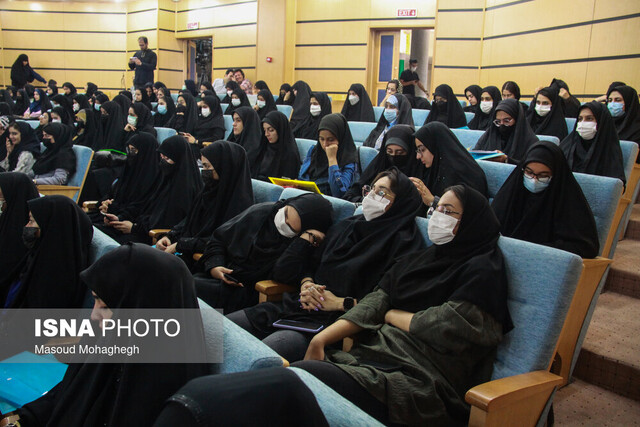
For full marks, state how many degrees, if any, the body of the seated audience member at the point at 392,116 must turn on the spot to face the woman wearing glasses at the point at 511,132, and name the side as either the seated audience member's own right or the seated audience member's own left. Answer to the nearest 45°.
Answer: approximately 90° to the seated audience member's own left

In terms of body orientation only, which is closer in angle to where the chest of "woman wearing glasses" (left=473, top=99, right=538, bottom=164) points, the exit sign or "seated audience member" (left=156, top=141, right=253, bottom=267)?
the seated audience member

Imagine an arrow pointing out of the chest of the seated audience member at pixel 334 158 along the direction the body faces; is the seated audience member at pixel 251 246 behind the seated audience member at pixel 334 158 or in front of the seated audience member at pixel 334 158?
in front

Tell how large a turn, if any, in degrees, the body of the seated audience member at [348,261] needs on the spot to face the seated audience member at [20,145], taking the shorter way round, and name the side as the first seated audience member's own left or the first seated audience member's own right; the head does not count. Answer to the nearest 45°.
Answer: approximately 90° to the first seated audience member's own right

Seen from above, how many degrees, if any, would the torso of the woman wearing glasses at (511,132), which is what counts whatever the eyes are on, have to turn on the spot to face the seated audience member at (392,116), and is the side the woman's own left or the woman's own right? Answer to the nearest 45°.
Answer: approximately 90° to the woman's own right

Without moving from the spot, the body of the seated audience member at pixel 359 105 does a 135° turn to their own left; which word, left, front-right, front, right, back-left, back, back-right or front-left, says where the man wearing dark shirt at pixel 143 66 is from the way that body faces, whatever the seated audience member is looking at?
back-left

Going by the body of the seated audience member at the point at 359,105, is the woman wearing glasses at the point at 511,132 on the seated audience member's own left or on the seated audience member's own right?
on the seated audience member's own left

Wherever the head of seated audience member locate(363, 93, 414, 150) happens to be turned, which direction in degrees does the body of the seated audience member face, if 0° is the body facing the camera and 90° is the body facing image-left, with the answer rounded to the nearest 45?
approximately 45°

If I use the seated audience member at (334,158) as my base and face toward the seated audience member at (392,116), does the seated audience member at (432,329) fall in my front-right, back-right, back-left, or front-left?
back-right

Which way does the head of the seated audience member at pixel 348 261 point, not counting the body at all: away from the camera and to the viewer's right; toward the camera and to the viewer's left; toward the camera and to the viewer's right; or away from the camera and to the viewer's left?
toward the camera and to the viewer's left

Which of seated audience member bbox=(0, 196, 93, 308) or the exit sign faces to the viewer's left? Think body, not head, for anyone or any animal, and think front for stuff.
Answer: the seated audience member

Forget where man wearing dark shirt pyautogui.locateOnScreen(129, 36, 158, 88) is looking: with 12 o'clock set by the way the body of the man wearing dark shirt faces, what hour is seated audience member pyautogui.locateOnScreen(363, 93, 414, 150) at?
The seated audience member is roughly at 10 o'clock from the man wearing dark shirt.

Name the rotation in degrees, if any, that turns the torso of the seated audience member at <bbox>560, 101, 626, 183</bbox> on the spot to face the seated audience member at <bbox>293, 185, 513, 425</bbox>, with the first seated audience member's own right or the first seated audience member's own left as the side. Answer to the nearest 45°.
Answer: approximately 45° to the first seated audience member's own left

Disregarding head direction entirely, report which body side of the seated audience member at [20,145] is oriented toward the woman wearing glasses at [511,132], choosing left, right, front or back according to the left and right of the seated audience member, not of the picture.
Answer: left

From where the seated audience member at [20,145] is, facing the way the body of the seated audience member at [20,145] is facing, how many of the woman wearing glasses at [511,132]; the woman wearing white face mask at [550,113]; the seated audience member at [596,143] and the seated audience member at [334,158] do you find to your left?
4

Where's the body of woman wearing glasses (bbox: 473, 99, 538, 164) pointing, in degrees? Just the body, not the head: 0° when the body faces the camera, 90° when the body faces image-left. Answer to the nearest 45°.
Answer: approximately 45°
